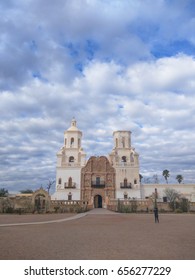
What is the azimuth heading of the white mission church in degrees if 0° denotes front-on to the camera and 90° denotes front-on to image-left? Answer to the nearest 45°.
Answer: approximately 0°
